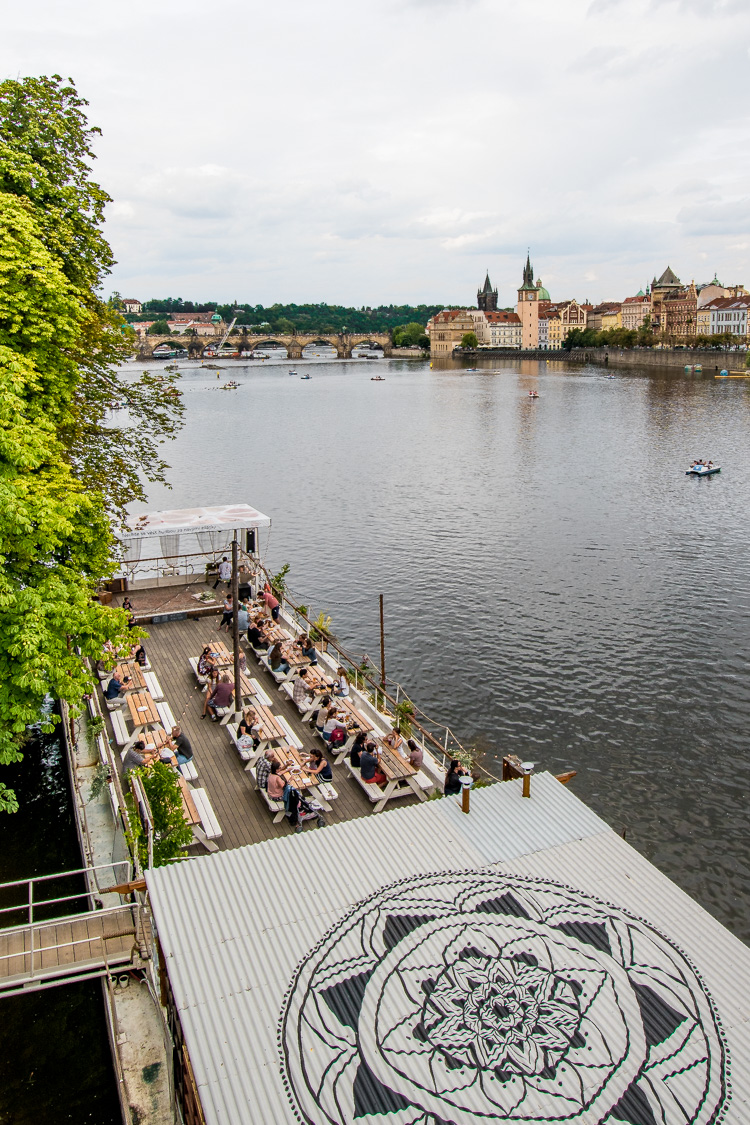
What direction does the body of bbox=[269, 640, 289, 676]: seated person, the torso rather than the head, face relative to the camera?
to the viewer's right

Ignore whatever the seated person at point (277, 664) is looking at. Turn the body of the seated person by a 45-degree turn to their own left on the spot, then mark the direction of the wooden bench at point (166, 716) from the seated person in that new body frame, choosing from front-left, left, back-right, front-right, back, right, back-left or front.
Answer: back

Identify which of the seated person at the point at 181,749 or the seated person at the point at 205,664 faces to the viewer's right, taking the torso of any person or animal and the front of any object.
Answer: the seated person at the point at 205,664

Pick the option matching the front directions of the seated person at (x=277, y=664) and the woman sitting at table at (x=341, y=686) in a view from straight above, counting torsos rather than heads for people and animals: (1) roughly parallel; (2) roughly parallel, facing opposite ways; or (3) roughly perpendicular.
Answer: roughly parallel, facing opposite ways

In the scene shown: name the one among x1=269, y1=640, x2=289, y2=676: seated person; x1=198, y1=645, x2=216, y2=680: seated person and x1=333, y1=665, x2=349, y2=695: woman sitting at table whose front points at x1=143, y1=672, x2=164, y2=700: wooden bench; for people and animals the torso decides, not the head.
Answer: the woman sitting at table

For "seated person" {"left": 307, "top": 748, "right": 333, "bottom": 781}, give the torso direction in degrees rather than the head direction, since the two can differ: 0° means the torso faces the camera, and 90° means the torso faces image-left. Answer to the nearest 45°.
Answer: approximately 90°

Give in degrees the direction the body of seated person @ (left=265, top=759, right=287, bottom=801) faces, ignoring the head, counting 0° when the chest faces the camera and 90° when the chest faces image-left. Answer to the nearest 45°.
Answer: approximately 225°

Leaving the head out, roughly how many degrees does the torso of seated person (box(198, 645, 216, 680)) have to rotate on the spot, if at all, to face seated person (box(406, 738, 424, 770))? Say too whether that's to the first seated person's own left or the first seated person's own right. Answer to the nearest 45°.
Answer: approximately 45° to the first seated person's own right

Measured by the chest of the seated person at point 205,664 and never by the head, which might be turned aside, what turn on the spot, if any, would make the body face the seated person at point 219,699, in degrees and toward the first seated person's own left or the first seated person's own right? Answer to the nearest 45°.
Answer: approximately 90° to the first seated person's own right

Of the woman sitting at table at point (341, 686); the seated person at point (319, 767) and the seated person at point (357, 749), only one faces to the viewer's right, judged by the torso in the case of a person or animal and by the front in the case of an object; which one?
the seated person at point (357, 749)

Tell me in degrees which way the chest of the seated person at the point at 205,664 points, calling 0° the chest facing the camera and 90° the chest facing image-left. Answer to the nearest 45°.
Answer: approximately 270°

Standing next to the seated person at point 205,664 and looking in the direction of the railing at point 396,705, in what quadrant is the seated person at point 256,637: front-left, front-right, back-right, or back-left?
front-left

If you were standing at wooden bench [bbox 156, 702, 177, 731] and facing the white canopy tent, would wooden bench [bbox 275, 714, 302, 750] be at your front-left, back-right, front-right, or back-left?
back-right

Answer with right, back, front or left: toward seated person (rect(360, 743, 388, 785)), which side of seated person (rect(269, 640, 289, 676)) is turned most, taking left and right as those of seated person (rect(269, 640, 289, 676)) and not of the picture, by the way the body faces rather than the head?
right

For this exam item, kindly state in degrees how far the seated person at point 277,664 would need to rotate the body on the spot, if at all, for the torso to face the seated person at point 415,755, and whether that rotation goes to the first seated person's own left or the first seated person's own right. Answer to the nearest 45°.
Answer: approximately 45° to the first seated person's own right

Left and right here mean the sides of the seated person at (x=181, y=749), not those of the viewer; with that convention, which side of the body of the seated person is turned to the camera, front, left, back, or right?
left

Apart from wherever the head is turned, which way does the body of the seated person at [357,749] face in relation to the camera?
to the viewer's right

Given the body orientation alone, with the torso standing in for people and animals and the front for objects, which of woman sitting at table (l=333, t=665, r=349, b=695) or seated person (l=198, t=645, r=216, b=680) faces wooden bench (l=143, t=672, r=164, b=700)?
the woman sitting at table
